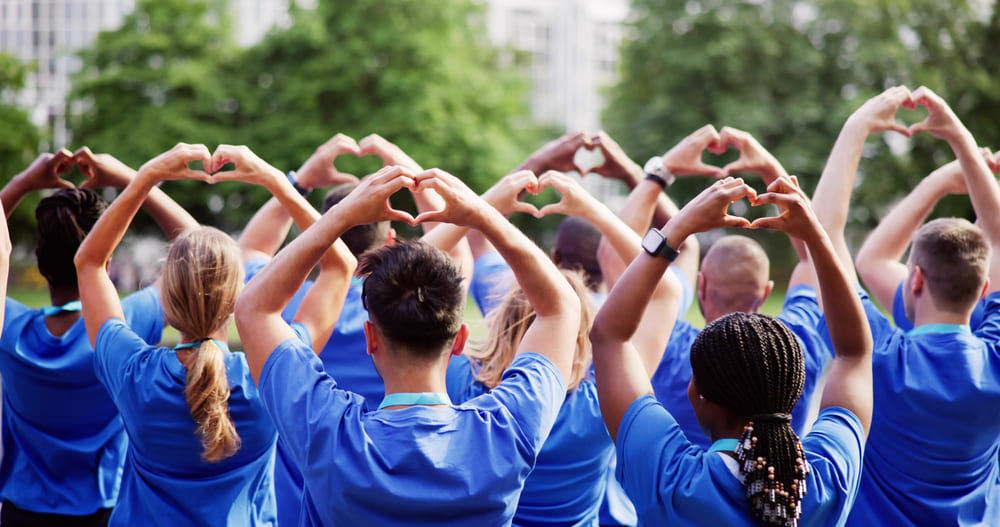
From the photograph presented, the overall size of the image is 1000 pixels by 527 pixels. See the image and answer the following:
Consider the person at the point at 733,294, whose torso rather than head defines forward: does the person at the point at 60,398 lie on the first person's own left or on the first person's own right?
on the first person's own left

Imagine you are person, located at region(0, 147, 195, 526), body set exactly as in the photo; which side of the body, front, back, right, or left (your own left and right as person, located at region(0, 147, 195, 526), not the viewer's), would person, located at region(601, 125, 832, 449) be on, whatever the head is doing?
right

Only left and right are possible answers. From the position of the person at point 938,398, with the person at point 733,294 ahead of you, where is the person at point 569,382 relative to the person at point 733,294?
left

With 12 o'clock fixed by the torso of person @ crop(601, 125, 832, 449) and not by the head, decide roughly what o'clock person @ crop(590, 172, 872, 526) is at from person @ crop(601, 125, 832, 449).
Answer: person @ crop(590, 172, 872, 526) is roughly at 6 o'clock from person @ crop(601, 125, 832, 449).

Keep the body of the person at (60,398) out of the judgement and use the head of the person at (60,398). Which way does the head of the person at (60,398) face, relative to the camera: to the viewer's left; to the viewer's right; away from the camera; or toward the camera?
away from the camera

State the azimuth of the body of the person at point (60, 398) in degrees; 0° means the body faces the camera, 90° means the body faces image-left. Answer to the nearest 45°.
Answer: approximately 180°

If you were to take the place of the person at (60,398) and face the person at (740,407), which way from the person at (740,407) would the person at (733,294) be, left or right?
left

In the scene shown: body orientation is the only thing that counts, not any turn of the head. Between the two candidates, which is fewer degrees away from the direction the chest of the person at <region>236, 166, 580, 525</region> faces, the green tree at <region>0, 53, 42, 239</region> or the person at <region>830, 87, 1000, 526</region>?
the green tree

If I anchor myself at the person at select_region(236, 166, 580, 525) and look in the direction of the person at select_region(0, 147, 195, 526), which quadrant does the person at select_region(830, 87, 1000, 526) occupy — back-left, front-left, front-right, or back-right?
back-right

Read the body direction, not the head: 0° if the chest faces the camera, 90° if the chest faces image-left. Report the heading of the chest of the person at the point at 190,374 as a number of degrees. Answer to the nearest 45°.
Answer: approximately 180°

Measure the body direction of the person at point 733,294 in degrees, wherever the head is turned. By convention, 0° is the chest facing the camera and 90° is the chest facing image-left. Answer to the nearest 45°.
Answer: approximately 180°

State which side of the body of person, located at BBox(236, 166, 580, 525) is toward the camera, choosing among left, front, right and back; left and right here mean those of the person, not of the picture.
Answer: back
